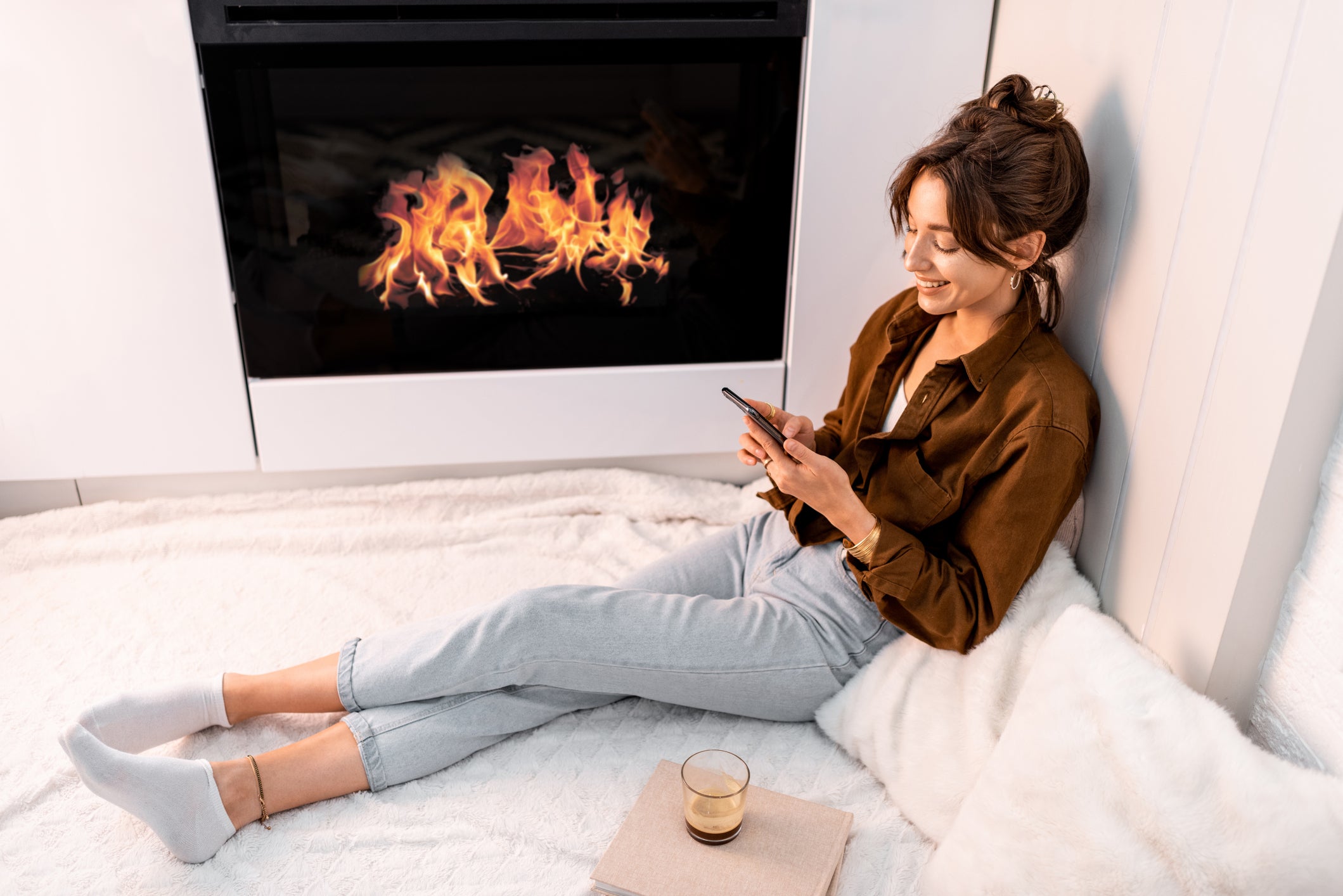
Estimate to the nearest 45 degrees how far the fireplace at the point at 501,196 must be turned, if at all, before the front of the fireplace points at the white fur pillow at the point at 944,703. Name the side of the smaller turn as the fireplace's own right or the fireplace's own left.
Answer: approximately 45° to the fireplace's own left

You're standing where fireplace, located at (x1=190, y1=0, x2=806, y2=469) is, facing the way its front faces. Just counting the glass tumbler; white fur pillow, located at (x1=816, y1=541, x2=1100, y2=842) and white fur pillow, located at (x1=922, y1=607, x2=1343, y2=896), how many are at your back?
0

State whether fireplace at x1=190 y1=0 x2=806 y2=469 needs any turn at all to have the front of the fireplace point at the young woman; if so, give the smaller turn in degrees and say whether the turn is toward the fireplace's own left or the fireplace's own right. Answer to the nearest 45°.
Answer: approximately 45° to the fireplace's own left

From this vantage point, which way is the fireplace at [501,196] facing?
toward the camera

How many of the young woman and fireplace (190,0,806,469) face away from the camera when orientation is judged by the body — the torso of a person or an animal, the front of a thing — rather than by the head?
0

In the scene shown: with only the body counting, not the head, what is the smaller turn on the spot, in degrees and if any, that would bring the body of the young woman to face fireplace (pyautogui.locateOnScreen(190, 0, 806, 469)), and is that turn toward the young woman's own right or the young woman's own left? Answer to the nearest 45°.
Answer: approximately 90° to the young woman's own right

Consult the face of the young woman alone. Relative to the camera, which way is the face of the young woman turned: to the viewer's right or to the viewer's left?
to the viewer's left

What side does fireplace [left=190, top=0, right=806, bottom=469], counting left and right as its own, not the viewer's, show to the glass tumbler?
front
